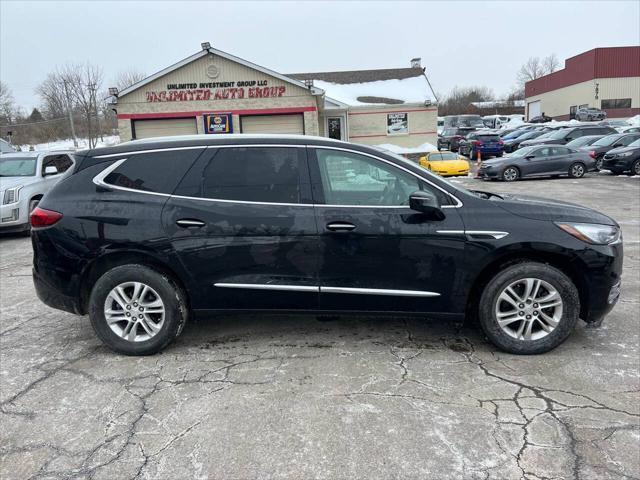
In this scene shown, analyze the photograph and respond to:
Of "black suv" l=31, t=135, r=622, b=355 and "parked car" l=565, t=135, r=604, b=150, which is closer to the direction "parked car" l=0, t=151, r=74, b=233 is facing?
the black suv

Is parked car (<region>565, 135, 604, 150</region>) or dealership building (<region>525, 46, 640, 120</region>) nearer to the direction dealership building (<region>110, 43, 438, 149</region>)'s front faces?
the parked car

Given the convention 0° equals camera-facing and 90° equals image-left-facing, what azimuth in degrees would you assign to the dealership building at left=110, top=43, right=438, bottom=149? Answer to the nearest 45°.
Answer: approximately 0°

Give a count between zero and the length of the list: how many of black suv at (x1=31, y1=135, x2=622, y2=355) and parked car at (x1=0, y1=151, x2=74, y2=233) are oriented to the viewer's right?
1

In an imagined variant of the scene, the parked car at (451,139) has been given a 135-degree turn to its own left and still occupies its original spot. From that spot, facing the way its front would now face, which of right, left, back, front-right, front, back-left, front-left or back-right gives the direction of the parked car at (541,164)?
right

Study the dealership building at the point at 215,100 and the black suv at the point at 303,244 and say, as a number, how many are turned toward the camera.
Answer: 1

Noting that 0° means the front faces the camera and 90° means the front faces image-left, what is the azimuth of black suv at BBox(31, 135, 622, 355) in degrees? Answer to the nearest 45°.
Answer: approximately 270°

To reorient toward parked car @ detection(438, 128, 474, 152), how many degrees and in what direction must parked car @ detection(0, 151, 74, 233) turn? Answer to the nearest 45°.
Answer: approximately 180°

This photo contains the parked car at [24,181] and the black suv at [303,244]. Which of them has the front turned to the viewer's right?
the black suv

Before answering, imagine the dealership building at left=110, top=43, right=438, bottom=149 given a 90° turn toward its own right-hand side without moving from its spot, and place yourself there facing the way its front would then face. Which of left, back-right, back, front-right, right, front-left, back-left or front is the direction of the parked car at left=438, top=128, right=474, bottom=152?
back-right

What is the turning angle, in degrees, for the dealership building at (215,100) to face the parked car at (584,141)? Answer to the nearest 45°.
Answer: approximately 90° to its left
